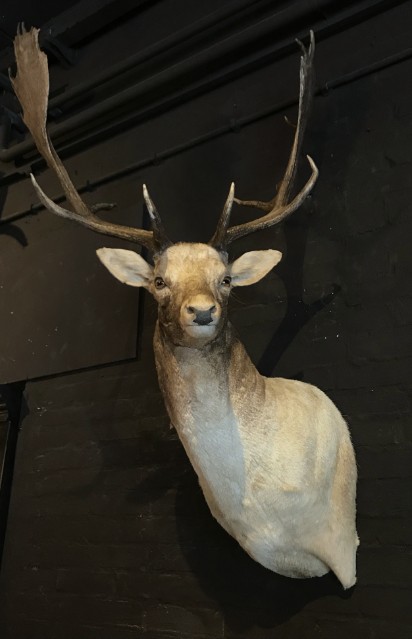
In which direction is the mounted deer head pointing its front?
toward the camera
